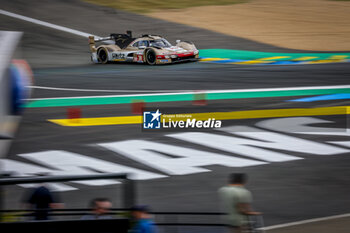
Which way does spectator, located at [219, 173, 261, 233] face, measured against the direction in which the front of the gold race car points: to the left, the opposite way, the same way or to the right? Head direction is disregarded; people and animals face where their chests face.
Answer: to the left

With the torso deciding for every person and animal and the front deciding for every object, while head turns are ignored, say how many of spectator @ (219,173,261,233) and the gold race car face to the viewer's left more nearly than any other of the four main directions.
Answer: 0

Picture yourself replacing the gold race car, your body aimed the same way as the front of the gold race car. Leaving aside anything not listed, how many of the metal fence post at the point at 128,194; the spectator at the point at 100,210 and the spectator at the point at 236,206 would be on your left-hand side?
0

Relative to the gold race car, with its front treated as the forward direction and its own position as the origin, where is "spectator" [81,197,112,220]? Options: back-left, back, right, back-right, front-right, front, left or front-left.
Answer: front-right

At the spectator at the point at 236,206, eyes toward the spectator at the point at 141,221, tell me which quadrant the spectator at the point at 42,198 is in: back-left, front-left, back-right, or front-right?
front-right

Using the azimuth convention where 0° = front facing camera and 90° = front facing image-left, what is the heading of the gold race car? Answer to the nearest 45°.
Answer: approximately 315°

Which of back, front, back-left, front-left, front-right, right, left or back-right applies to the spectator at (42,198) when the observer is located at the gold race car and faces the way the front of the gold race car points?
front-right

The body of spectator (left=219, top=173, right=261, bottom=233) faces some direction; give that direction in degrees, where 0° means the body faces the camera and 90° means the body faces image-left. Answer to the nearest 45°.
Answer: approximately 225°

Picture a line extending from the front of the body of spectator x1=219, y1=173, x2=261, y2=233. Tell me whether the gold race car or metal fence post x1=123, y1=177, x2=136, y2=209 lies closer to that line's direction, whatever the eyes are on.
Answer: the gold race car
